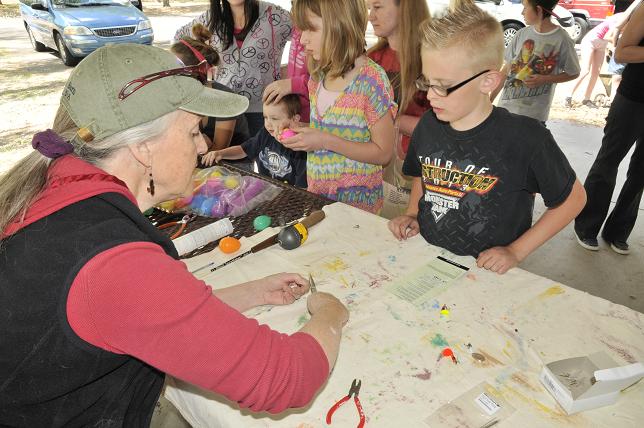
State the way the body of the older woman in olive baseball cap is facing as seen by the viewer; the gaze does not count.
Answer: to the viewer's right

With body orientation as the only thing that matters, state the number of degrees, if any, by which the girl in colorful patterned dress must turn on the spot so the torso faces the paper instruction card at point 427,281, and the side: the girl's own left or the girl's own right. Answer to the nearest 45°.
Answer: approximately 45° to the girl's own left

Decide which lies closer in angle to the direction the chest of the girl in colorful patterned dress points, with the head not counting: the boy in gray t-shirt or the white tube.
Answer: the white tube

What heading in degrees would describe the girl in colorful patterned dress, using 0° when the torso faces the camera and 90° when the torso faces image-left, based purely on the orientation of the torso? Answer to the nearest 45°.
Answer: approximately 45°

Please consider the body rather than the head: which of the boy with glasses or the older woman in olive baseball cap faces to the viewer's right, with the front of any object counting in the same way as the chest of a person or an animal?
the older woman in olive baseball cap

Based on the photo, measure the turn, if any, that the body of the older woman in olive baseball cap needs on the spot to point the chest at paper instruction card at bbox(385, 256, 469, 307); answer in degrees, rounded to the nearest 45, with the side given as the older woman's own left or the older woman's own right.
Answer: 0° — they already face it

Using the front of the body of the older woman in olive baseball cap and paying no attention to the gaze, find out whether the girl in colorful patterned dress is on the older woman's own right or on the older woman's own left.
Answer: on the older woman's own left

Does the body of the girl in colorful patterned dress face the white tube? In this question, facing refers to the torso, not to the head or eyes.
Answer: yes

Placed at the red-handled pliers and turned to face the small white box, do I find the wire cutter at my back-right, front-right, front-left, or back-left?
back-left

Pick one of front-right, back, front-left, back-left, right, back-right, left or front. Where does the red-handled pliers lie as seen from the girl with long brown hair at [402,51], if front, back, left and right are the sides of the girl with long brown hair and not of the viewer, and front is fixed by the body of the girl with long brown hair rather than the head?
front-left

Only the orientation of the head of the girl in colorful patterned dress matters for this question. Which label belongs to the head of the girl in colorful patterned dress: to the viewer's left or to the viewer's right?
to the viewer's left

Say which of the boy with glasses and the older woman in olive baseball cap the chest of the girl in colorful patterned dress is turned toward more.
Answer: the older woman in olive baseball cap

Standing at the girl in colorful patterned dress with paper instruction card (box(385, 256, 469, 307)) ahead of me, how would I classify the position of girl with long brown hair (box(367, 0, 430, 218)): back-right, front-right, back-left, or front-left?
back-left
